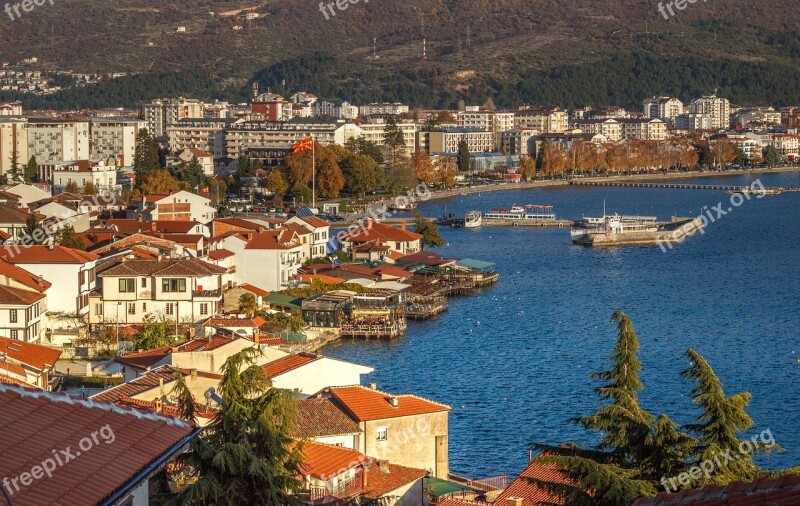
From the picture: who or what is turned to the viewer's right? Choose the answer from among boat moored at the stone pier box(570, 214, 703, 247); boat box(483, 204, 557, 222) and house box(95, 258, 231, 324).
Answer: boat moored at the stone pier box(570, 214, 703, 247)

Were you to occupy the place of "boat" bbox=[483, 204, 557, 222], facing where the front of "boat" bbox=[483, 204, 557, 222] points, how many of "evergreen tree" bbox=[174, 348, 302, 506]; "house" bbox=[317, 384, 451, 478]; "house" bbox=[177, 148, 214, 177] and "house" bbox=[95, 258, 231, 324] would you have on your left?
3

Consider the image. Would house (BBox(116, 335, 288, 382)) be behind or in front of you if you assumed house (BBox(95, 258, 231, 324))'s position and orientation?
in front

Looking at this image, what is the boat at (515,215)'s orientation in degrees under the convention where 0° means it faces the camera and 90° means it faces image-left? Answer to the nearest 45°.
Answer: approximately 90°

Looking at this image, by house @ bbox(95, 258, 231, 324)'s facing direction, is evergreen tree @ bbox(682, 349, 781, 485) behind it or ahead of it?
ahead

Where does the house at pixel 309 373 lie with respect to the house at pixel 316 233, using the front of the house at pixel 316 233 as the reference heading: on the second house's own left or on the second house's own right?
on the second house's own right

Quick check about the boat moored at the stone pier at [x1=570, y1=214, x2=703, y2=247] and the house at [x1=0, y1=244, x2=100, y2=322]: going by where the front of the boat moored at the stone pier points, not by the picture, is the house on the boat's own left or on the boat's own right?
on the boat's own right

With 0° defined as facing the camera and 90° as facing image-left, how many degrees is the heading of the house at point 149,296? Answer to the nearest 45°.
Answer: approximately 0°

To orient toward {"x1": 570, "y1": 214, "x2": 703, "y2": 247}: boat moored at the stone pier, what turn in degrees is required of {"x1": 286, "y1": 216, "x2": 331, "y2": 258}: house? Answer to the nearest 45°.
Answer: approximately 90° to its left

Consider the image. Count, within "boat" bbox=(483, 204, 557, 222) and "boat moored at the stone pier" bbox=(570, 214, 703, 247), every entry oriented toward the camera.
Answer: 0

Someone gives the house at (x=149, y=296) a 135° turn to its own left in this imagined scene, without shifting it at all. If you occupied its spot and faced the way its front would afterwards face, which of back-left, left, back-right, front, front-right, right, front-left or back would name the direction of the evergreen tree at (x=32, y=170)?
front-left

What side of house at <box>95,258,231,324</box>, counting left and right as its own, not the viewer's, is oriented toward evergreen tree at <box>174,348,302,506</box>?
front

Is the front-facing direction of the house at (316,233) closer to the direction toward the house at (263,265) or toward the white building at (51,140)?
the house

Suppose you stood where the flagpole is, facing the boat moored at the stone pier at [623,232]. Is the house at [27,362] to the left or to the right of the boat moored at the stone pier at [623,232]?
right

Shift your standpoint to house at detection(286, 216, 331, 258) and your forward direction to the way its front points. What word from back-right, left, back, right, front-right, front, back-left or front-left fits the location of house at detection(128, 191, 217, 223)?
back

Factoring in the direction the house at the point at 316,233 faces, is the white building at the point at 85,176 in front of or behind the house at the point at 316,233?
behind
